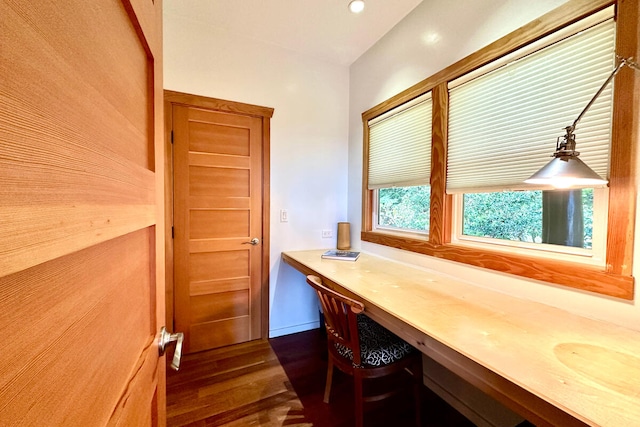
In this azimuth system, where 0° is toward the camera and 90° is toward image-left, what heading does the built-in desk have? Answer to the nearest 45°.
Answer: approximately 45°

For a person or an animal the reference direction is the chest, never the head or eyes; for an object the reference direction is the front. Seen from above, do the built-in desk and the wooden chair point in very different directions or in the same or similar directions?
very different directions

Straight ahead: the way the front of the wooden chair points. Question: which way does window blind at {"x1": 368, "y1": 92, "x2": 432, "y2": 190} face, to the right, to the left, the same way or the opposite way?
the opposite way

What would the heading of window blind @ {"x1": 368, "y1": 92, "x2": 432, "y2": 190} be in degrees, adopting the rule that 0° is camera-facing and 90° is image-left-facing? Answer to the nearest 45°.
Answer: approximately 45°

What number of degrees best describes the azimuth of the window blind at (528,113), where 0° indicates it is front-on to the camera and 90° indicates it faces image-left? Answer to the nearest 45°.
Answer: approximately 45°

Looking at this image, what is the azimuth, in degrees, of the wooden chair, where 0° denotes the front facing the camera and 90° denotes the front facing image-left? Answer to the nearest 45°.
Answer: approximately 225°
